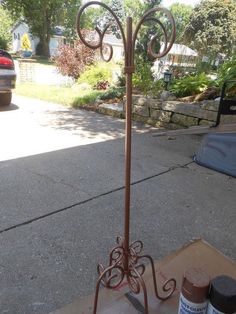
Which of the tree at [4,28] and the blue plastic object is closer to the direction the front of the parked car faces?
the tree

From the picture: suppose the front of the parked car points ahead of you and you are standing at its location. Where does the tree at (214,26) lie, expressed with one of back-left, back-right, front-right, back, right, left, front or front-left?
right

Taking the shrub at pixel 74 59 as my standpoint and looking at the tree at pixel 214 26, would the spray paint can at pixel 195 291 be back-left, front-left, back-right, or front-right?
back-right

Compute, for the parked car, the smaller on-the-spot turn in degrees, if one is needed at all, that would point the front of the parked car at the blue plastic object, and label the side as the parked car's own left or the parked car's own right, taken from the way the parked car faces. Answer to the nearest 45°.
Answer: approximately 180°

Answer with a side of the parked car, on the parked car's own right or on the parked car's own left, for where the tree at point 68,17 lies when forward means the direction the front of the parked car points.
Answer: on the parked car's own right

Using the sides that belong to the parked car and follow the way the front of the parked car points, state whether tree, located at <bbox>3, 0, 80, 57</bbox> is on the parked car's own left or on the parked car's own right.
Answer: on the parked car's own right

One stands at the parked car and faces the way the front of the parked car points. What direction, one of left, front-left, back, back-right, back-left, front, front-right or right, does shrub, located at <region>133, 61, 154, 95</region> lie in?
back-right

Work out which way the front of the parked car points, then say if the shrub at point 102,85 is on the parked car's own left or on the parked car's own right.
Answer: on the parked car's own right

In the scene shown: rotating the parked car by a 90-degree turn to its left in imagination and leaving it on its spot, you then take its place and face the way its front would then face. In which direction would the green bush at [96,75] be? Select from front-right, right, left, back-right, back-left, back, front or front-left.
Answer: back

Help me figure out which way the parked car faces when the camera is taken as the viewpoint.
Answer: facing away from the viewer and to the left of the viewer
